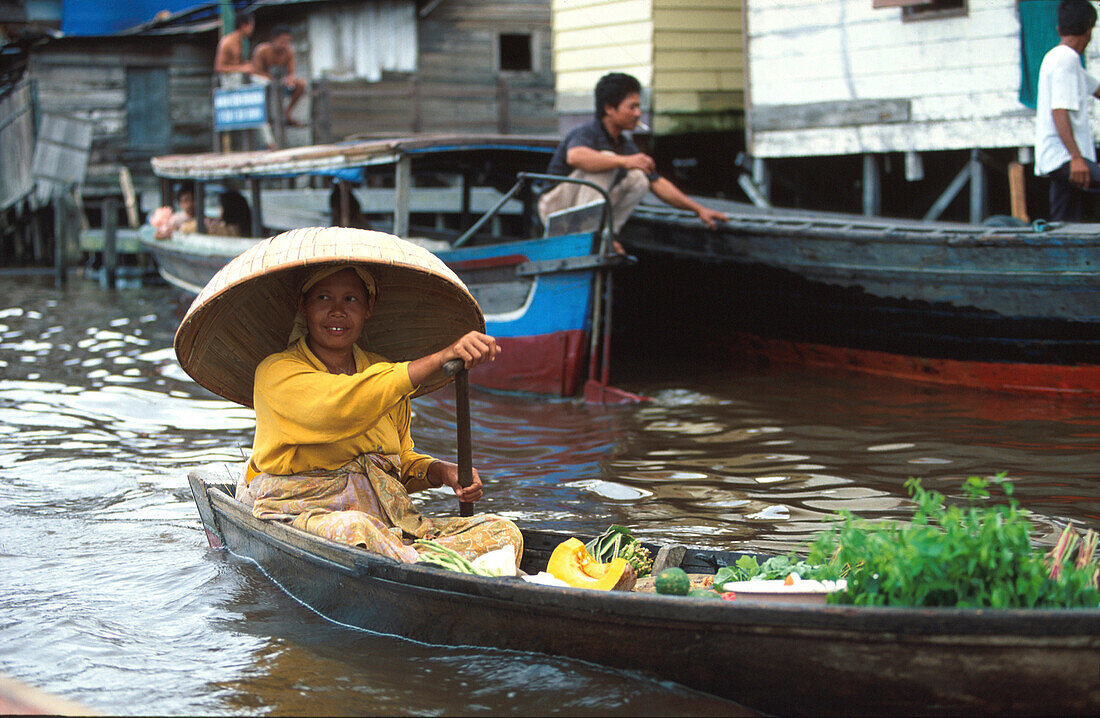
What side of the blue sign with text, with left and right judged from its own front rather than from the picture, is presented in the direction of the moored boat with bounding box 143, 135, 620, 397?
front

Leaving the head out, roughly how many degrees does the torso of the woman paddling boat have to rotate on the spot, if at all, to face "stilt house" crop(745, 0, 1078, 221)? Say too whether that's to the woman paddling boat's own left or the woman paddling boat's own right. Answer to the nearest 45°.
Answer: approximately 90° to the woman paddling boat's own left

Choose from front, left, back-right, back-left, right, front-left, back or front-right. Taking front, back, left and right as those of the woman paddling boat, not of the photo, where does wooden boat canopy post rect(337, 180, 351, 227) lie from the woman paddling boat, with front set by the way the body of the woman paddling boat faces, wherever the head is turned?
back-left

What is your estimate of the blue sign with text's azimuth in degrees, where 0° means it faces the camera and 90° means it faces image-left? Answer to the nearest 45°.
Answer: approximately 0°

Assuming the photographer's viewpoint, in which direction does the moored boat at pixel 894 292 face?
facing to the left of the viewer

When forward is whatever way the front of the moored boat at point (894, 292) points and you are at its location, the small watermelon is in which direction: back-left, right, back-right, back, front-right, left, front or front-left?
left
